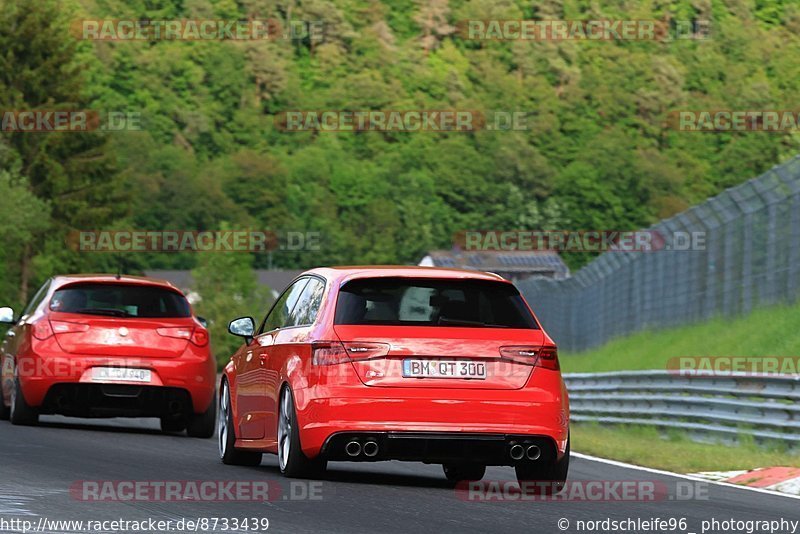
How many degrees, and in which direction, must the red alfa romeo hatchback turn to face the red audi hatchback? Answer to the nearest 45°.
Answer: approximately 180°

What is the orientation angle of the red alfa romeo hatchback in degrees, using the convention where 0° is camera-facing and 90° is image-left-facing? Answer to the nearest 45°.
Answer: approximately 180°
